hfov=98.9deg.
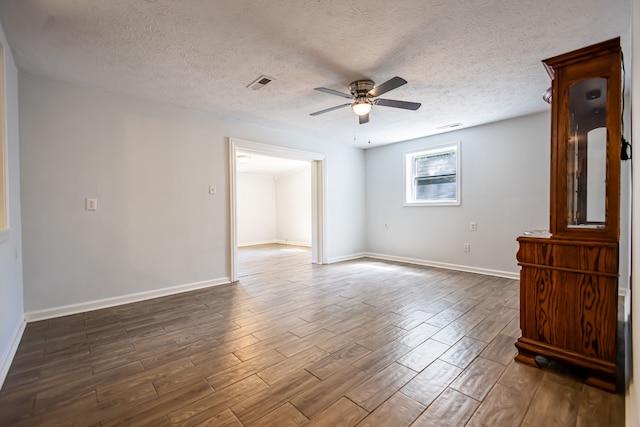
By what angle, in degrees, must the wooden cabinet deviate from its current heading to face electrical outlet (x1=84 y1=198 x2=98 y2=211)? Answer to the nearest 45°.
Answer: approximately 45° to its left

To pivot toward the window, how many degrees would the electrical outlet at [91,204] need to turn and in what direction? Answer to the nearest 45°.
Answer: approximately 90° to its left

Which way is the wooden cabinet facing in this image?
to the viewer's left

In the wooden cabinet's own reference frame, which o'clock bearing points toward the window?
The window is roughly at 2 o'clock from the wooden cabinet.

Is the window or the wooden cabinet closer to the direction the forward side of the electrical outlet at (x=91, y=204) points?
the wooden cabinet

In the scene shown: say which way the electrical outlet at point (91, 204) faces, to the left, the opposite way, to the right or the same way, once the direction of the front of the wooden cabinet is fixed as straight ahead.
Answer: the opposite way

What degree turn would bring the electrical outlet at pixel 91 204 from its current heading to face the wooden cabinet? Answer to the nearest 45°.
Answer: approximately 45° to its left

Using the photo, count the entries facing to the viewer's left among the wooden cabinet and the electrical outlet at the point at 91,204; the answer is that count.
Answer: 1

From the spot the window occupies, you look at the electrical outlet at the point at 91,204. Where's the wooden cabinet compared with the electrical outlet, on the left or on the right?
left

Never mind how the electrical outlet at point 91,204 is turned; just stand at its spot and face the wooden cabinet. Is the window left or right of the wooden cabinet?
left
